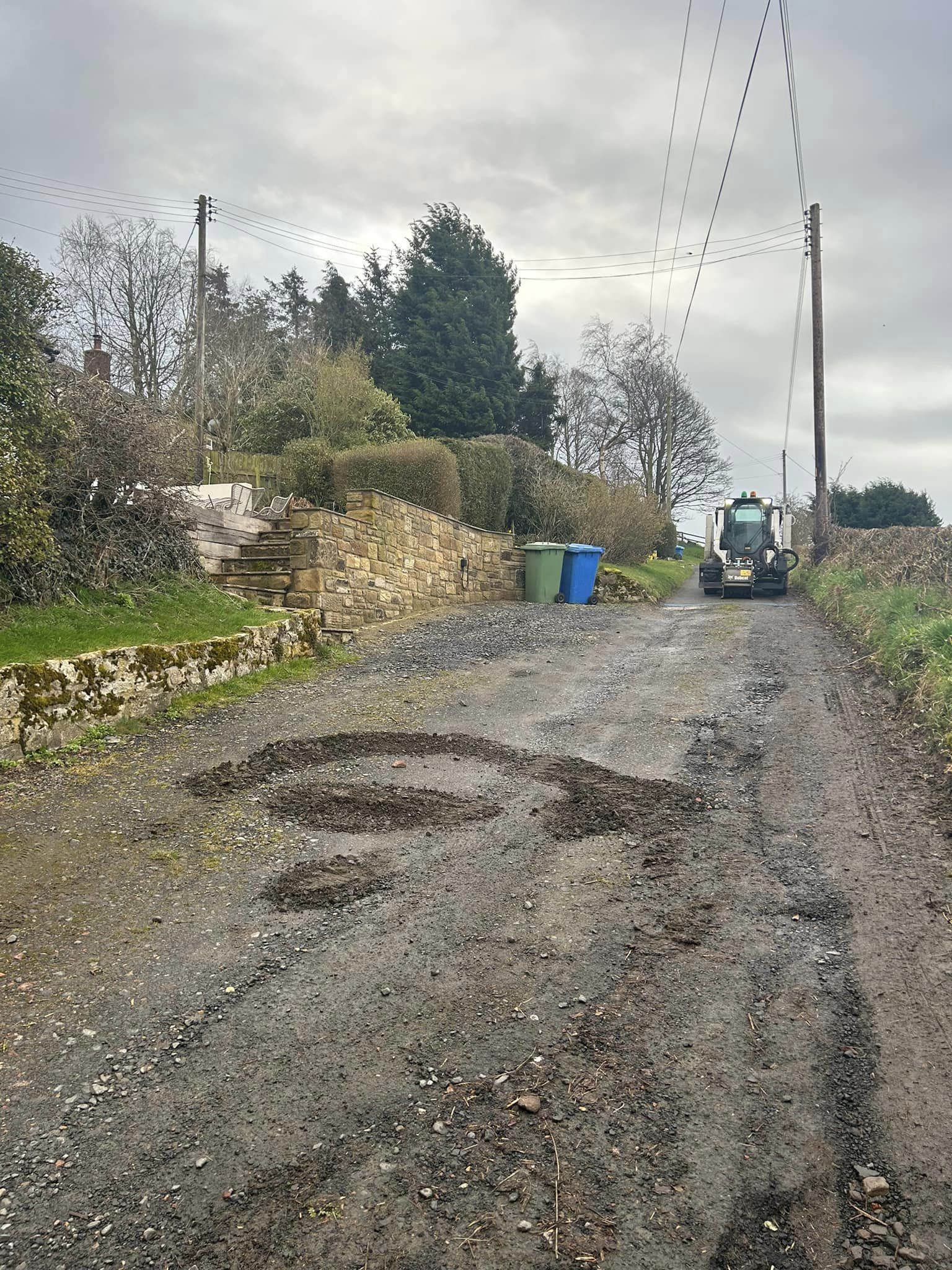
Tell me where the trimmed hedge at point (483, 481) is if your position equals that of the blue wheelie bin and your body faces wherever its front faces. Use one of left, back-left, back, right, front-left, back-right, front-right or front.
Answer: right

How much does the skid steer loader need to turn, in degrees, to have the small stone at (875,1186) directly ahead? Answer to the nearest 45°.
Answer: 0° — it already faces it

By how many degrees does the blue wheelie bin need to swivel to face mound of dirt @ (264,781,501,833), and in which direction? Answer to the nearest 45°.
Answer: approximately 45° to its left

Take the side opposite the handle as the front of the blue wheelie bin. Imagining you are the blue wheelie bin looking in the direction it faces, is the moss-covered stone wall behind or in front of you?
in front

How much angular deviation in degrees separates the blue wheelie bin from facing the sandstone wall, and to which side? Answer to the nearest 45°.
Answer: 0° — it already faces it

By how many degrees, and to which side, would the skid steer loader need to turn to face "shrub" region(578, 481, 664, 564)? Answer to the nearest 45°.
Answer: approximately 90° to its right

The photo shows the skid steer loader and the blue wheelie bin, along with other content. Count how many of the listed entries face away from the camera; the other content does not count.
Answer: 0

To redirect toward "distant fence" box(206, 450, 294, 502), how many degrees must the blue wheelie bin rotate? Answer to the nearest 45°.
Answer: approximately 45° to its right

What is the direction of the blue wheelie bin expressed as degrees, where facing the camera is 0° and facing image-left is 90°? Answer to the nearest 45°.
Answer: approximately 45°

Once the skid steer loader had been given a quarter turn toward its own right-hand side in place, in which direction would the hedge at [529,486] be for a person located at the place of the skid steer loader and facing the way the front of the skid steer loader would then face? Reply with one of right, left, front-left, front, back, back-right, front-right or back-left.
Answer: front

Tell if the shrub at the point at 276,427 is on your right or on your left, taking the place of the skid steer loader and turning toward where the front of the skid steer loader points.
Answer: on your right

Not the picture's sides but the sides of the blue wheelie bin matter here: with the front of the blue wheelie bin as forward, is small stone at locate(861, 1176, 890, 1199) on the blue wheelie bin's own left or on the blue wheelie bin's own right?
on the blue wheelie bin's own left

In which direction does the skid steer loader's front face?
toward the camera
